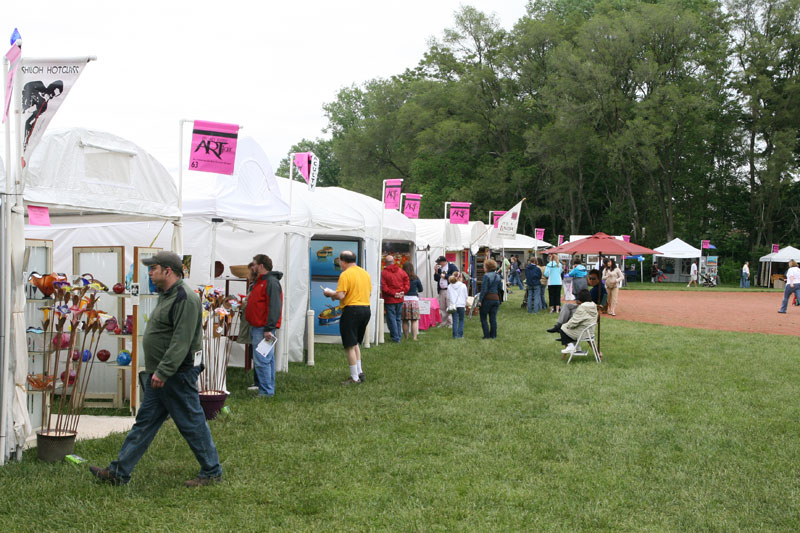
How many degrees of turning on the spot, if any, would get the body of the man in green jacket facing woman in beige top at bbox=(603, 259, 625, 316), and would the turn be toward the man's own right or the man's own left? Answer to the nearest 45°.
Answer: approximately 135° to the man's own right

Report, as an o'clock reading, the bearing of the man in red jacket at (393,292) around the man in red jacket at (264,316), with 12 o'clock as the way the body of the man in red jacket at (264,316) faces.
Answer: the man in red jacket at (393,292) is roughly at 4 o'clock from the man in red jacket at (264,316).

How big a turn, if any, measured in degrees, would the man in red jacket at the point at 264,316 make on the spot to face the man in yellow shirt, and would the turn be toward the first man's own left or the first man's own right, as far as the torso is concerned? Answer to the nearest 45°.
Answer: approximately 135° to the first man's own right

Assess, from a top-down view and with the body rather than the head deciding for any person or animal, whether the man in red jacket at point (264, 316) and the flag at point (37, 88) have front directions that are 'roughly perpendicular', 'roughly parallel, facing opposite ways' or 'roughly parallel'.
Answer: roughly perpendicular

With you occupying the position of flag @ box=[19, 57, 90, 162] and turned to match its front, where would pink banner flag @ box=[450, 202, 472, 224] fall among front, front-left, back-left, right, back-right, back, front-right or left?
back-left

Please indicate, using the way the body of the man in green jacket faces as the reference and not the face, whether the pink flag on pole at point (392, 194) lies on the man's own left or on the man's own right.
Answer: on the man's own right

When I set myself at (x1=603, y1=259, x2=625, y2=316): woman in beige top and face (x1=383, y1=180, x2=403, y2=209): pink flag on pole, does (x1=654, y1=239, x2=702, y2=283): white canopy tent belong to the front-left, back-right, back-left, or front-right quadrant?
back-right

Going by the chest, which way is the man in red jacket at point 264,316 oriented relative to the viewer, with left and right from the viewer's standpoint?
facing to the left of the viewer

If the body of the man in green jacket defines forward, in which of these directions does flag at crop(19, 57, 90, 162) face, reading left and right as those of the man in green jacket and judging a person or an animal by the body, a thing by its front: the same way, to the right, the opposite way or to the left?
to the left

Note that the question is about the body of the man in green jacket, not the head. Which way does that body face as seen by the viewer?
to the viewer's left
